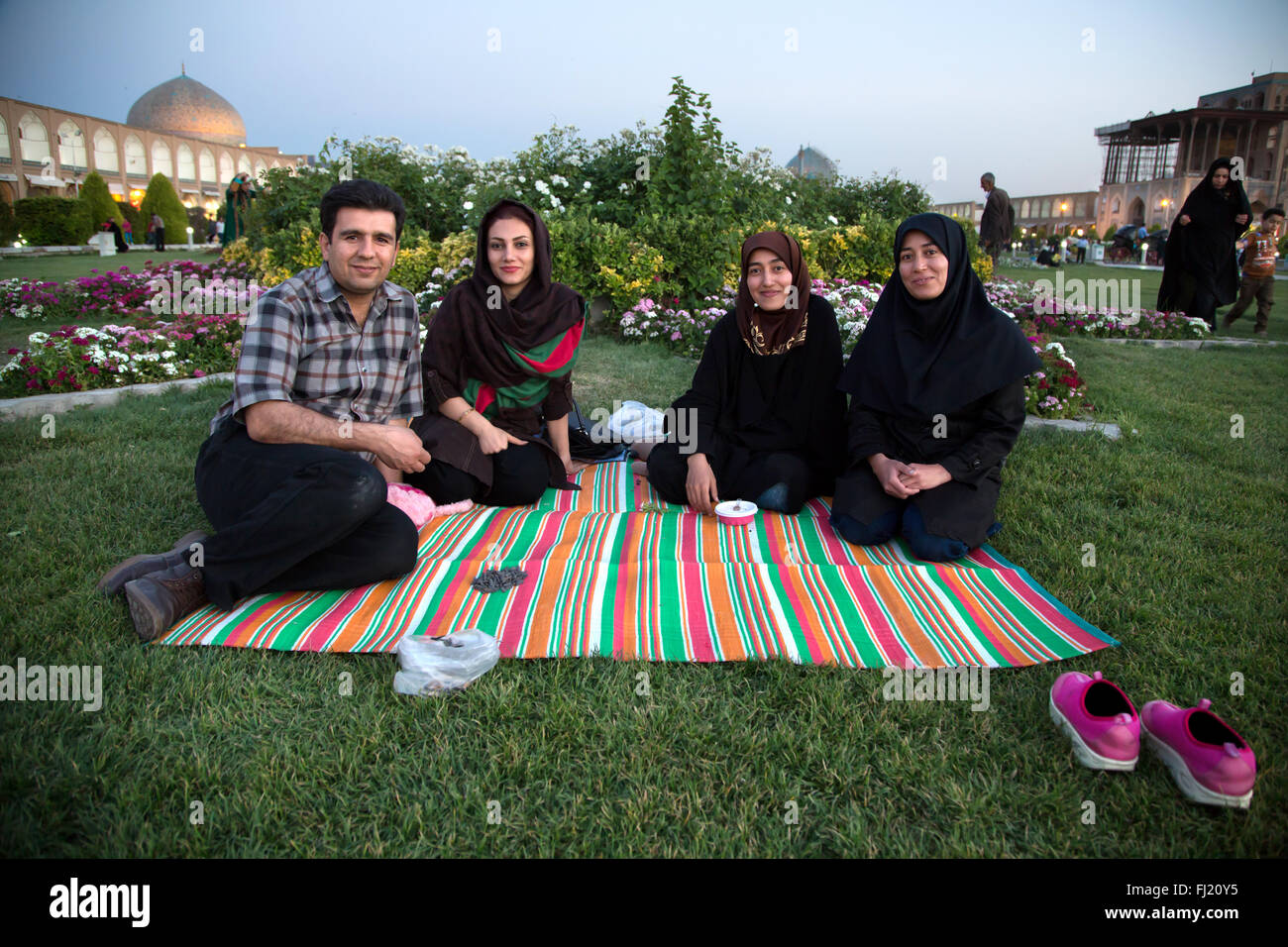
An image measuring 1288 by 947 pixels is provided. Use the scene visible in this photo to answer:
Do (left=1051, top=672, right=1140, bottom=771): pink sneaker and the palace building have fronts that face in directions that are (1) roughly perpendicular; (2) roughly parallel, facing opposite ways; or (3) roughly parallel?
roughly perpendicular

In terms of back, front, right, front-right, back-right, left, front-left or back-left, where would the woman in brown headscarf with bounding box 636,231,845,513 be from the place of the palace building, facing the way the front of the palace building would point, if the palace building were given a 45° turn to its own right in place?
left

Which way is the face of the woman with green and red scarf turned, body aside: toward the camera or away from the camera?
toward the camera

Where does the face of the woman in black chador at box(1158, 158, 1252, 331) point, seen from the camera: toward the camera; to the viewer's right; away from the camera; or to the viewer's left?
toward the camera

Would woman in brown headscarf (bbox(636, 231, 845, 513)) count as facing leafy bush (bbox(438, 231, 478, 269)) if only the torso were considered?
no

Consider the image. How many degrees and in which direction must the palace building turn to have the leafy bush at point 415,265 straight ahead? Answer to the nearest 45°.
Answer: approximately 45° to its left

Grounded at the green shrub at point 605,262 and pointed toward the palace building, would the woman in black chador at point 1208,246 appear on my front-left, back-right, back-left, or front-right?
front-right

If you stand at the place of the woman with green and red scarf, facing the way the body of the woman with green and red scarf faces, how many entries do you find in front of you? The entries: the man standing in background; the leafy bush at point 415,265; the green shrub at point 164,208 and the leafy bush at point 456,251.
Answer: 0

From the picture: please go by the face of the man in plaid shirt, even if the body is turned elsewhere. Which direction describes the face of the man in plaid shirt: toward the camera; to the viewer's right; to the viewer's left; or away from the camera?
toward the camera

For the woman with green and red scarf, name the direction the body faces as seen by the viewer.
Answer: toward the camera
